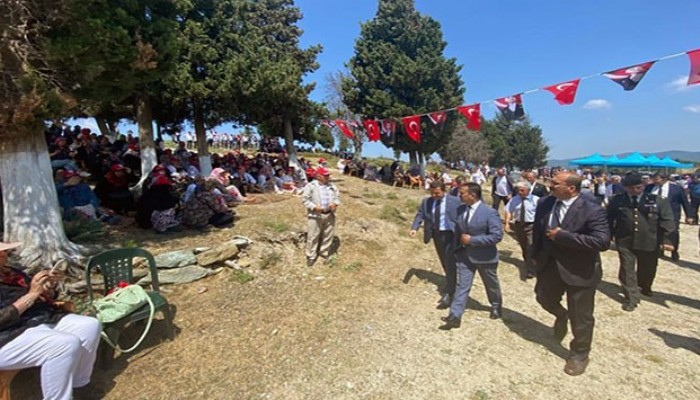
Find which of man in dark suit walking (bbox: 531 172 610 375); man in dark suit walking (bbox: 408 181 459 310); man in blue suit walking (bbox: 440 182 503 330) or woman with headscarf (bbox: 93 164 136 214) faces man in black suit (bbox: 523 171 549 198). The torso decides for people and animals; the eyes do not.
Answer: the woman with headscarf

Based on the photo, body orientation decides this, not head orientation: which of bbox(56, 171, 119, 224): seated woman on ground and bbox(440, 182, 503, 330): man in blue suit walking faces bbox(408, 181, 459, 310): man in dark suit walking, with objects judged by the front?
the seated woman on ground

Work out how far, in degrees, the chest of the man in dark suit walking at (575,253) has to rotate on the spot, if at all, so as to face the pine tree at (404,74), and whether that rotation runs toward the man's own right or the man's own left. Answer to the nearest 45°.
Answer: approximately 90° to the man's own right

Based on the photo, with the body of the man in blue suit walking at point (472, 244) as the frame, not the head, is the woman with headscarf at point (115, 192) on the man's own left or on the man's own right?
on the man's own right

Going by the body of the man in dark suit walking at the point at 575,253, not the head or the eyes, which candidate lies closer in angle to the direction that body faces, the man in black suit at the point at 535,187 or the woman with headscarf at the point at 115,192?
the woman with headscarf

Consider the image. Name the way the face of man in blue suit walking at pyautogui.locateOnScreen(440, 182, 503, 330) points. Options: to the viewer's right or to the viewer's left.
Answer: to the viewer's left

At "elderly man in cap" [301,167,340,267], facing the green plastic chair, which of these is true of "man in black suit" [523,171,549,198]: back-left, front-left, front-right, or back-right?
back-left

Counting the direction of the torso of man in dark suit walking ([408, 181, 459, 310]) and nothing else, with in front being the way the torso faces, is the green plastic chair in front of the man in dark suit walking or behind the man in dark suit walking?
in front

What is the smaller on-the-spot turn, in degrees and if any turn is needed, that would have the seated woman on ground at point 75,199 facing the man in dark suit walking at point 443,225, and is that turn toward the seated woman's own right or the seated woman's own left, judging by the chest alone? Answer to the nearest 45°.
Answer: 0° — they already face them
